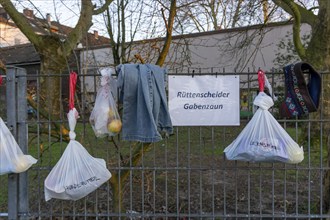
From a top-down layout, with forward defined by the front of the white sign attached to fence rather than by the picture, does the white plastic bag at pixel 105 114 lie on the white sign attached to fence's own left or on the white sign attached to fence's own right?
on the white sign attached to fence's own right

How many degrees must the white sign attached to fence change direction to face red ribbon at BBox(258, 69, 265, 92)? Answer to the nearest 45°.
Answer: approximately 90° to its left

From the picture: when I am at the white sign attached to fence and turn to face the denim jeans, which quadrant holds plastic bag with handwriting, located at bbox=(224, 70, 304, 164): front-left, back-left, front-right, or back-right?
back-left

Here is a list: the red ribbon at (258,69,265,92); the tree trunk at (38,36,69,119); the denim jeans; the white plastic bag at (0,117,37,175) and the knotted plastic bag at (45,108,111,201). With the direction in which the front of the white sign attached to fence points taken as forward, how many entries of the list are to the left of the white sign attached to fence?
1

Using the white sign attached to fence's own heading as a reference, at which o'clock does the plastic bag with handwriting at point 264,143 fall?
The plastic bag with handwriting is roughly at 10 o'clock from the white sign attached to fence.

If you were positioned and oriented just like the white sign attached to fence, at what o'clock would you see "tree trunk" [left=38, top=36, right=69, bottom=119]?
The tree trunk is roughly at 4 o'clock from the white sign attached to fence.

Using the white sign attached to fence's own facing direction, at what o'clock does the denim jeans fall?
The denim jeans is roughly at 2 o'clock from the white sign attached to fence.

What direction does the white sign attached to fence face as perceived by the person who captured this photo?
facing the viewer

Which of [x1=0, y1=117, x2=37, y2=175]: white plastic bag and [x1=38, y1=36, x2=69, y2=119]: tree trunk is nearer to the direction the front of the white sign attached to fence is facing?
the white plastic bag

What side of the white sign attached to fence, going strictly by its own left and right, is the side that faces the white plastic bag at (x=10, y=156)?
right

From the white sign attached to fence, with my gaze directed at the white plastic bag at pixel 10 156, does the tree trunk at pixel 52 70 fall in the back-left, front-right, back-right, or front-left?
front-right

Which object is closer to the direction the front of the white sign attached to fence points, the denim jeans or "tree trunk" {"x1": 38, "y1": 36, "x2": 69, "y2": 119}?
the denim jeans

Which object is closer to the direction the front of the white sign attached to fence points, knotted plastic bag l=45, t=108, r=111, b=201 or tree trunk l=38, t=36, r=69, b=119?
the knotted plastic bag

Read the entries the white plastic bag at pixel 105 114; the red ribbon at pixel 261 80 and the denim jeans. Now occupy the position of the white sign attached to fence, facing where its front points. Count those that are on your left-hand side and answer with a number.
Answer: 1
